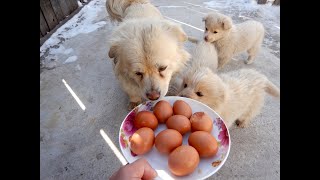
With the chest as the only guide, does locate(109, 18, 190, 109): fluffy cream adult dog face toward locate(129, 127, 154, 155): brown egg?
yes

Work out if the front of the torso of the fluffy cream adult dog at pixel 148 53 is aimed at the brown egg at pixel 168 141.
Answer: yes

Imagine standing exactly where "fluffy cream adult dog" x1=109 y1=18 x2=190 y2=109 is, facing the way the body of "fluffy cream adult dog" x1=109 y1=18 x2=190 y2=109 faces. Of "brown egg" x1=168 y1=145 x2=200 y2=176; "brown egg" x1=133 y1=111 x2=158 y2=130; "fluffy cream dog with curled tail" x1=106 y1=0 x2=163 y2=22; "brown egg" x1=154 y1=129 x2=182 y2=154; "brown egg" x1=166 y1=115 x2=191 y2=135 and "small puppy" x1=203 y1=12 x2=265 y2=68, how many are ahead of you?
4

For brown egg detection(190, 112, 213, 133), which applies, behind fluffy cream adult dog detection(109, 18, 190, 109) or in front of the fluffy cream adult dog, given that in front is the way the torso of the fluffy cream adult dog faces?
in front

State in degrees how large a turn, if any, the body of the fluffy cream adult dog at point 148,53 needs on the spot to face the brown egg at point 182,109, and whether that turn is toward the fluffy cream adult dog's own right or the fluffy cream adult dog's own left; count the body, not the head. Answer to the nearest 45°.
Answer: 0° — it already faces it

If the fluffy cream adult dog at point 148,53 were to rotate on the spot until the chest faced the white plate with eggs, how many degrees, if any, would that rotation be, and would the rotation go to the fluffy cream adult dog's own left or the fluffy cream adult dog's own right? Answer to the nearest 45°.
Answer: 0° — it already faces it

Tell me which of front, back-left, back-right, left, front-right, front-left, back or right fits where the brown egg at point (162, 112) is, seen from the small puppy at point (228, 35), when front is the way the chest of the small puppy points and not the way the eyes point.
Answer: front-left

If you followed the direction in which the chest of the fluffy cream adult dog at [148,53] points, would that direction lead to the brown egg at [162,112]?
yes

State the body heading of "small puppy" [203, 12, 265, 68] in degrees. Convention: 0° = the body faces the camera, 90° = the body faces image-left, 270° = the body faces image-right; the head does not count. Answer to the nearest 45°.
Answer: approximately 45°

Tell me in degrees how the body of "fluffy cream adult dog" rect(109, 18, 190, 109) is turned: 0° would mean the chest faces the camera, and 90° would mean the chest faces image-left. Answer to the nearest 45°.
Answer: approximately 0°

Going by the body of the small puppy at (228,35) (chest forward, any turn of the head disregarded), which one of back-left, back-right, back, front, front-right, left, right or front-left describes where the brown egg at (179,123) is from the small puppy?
front-left

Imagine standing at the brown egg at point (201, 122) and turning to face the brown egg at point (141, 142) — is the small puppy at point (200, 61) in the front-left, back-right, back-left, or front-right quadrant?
back-right
